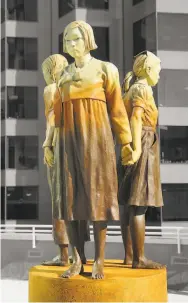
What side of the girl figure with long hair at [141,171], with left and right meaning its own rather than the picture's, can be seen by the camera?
right

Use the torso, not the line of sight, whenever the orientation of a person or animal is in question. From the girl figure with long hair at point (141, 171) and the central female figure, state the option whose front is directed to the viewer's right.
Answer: the girl figure with long hair

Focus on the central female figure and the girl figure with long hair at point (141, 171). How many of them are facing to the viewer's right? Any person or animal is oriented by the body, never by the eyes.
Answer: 1

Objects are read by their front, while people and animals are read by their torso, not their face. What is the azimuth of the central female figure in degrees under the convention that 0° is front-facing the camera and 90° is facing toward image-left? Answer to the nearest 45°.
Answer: approximately 45°
